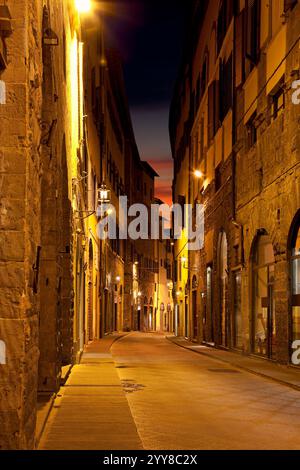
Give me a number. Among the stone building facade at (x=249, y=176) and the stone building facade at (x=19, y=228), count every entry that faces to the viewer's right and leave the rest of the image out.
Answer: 1

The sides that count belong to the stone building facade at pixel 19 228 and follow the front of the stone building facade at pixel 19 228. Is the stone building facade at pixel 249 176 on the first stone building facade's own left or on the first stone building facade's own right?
on the first stone building facade's own left

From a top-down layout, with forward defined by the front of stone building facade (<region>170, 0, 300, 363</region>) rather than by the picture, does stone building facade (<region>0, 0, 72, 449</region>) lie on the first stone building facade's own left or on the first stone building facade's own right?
on the first stone building facade's own left

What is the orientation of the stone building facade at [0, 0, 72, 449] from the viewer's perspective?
to the viewer's right

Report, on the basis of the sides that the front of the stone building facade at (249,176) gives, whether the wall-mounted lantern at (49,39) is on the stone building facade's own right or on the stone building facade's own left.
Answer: on the stone building facade's own left

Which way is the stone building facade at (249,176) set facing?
to the viewer's left

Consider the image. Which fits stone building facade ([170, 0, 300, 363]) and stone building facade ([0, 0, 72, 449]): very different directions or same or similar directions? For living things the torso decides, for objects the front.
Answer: very different directions
